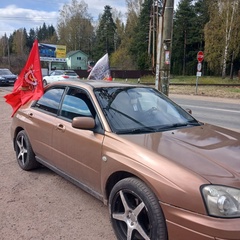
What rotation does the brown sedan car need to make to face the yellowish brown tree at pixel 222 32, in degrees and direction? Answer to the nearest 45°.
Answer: approximately 135° to its left

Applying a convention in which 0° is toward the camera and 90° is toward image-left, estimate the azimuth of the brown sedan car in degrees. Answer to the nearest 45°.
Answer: approximately 315°

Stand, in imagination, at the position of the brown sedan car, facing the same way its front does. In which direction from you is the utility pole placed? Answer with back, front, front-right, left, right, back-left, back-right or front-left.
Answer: back-left
